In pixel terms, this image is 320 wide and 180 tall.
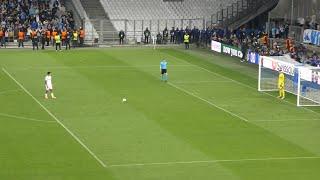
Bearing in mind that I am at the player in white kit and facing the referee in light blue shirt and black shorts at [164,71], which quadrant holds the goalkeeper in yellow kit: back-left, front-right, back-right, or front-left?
front-right

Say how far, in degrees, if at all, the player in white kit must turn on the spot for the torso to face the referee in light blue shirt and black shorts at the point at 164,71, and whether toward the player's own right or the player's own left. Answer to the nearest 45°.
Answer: approximately 45° to the player's own left

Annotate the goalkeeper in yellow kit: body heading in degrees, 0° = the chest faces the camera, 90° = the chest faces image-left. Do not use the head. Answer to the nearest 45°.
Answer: approximately 90°

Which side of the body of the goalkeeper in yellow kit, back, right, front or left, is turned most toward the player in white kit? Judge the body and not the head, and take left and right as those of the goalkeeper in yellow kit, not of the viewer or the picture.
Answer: front

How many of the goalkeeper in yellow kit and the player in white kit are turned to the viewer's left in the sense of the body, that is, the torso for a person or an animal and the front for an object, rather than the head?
1

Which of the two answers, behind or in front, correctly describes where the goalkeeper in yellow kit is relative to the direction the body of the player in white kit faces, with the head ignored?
in front

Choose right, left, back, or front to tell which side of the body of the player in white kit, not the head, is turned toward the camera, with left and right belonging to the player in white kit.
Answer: right

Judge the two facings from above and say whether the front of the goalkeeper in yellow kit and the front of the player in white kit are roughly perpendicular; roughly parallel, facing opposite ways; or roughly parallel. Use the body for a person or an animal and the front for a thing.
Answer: roughly parallel, facing opposite ways

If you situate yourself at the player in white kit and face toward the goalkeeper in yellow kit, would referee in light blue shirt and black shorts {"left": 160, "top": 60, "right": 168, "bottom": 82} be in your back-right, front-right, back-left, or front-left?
front-left

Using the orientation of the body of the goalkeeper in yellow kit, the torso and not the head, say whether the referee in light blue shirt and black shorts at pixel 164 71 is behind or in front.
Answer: in front
